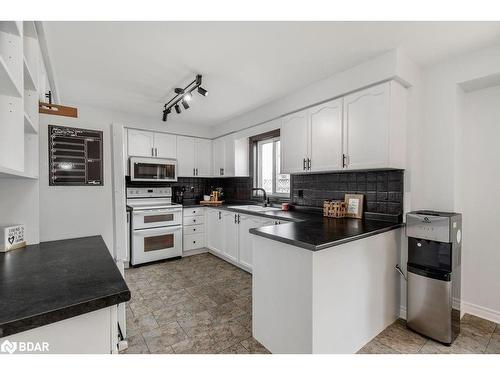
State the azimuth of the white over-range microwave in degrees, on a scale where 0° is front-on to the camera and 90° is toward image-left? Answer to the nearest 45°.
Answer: approximately 0°

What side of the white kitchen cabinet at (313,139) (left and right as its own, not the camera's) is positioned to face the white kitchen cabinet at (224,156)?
right

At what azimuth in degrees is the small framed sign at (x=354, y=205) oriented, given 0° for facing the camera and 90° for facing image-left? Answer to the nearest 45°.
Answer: approximately 45°

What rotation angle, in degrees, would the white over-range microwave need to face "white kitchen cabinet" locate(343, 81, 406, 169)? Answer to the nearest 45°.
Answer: approximately 45° to its left

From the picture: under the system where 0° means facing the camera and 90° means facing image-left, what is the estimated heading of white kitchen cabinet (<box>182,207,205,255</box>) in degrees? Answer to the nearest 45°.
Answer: approximately 315°

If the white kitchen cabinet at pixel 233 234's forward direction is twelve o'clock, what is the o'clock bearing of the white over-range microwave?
The white over-range microwave is roughly at 2 o'clock from the white kitchen cabinet.
